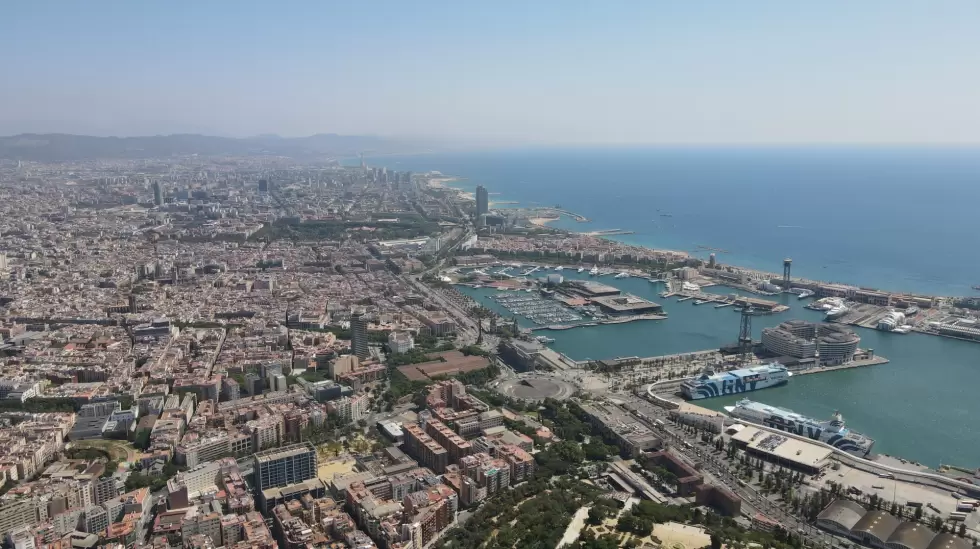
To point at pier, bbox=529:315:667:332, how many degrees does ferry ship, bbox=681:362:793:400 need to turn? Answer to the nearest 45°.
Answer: approximately 90° to its left

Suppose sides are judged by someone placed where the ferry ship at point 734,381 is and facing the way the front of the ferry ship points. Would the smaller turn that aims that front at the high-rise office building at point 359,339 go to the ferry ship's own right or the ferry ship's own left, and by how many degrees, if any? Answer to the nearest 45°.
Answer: approximately 135° to the ferry ship's own left

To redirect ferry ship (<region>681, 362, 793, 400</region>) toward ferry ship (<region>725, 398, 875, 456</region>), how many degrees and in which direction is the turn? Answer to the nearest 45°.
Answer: approximately 90° to its right

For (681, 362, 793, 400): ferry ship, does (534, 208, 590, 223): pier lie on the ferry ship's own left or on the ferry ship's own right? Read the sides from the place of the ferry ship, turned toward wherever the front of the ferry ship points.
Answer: on the ferry ship's own left

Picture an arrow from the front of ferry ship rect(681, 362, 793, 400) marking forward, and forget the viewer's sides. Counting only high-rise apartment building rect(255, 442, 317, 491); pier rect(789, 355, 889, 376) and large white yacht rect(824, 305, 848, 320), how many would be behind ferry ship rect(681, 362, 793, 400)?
1

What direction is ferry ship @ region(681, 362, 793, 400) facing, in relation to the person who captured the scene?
facing away from the viewer and to the right of the viewer

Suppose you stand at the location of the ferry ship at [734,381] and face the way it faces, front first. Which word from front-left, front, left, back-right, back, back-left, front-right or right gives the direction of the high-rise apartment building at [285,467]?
back

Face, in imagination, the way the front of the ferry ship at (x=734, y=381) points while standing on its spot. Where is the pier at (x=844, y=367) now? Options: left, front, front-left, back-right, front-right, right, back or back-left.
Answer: front

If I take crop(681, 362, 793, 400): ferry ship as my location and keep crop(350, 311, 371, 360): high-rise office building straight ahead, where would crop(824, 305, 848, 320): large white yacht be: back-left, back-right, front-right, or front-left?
back-right

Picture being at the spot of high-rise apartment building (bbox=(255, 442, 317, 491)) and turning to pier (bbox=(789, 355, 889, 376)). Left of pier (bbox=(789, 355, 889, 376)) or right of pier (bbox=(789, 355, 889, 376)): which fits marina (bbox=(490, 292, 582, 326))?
left

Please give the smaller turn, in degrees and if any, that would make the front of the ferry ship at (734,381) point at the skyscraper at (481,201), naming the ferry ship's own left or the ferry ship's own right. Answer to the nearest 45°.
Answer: approximately 90° to the ferry ship's own left

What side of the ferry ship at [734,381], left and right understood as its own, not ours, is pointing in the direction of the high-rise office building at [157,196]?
left

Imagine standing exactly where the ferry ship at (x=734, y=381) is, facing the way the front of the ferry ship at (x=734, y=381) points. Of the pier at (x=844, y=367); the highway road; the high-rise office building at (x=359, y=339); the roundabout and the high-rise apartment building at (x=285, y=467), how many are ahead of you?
1

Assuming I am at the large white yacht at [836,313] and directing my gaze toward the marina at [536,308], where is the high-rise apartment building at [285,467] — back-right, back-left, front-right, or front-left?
front-left
